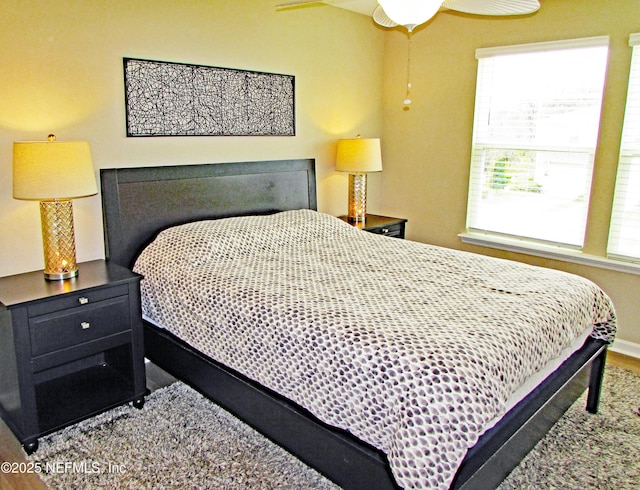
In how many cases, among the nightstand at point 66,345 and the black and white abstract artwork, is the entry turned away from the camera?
0

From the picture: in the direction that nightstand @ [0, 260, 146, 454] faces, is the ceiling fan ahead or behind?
ahead

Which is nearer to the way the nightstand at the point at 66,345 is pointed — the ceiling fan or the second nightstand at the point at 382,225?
the ceiling fan

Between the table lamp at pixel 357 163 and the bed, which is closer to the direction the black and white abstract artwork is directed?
the bed

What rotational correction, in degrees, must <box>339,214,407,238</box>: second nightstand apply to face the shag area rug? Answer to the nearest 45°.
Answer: approximately 45° to its right

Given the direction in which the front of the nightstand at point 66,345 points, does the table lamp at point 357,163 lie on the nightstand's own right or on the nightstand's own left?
on the nightstand's own left

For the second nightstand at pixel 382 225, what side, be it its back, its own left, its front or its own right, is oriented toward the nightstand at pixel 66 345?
right

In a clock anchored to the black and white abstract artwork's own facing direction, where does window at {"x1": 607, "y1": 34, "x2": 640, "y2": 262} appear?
The window is roughly at 11 o'clock from the black and white abstract artwork.

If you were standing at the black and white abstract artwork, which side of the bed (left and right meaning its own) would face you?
back
